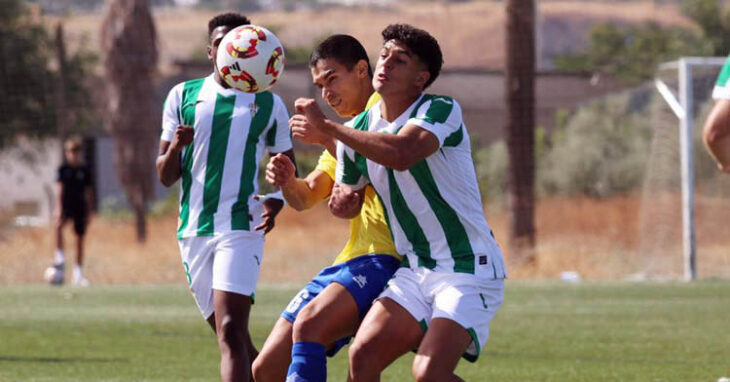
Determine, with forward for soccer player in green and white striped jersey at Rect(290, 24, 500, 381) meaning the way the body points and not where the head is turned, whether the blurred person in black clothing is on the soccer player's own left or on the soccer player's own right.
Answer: on the soccer player's own right

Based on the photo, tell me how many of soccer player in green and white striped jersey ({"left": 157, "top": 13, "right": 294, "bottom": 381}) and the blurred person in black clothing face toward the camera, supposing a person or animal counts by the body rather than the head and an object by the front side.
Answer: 2

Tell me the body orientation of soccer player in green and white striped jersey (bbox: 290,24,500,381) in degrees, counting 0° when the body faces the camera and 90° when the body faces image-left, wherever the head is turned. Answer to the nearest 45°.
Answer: approximately 45°
